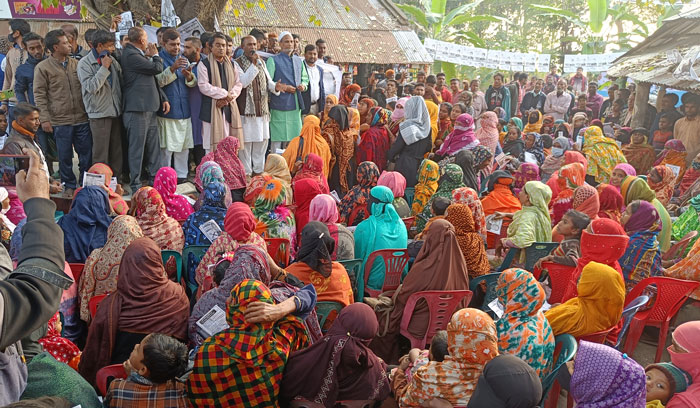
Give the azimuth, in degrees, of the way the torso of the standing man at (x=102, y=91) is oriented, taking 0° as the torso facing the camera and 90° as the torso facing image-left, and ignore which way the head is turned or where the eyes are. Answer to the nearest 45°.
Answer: approximately 315°

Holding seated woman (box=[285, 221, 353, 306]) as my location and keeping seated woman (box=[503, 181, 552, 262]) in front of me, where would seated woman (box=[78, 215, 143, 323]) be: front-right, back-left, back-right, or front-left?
back-left

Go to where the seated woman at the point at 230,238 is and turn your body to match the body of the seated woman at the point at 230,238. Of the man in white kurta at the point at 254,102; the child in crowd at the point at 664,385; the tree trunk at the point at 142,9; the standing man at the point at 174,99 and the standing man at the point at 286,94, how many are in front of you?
4

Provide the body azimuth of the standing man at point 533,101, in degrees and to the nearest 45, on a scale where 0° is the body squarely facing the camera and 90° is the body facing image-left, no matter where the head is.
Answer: approximately 45°

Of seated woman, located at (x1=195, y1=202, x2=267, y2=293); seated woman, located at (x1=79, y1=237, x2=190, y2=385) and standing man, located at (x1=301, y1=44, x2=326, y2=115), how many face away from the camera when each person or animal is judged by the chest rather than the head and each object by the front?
2

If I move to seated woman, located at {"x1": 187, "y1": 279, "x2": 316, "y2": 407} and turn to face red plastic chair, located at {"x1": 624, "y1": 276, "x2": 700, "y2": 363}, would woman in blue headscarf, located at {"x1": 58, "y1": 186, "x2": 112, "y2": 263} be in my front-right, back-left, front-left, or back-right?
back-left

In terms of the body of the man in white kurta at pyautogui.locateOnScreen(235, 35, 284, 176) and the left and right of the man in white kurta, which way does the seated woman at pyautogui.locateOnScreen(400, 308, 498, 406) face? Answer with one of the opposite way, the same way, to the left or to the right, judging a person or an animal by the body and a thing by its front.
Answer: the opposite way

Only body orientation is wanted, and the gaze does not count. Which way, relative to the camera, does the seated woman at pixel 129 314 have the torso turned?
away from the camera

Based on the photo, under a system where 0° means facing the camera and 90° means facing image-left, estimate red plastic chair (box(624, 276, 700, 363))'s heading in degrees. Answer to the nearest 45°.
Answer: approximately 135°

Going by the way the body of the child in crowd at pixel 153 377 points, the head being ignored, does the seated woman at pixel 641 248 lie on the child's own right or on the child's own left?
on the child's own right

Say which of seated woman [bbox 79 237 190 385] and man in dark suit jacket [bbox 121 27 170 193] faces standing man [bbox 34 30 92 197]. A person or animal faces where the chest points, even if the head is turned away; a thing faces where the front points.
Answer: the seated woman

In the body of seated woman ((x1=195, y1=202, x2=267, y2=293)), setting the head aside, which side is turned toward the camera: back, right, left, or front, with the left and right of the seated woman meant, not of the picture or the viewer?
back
